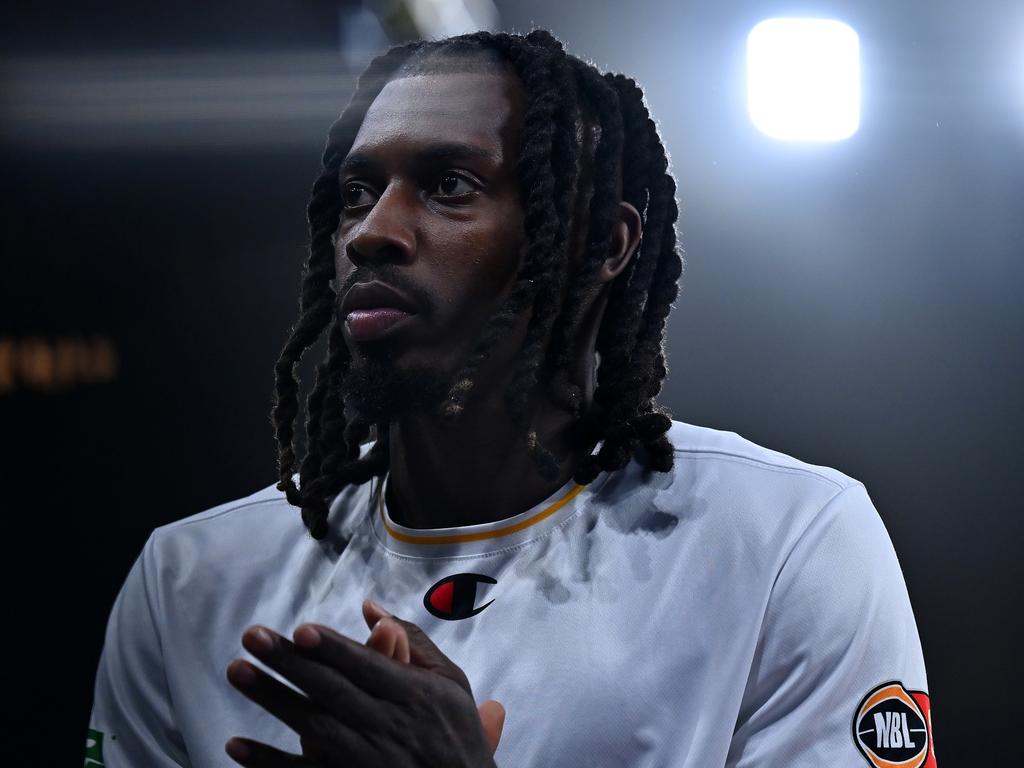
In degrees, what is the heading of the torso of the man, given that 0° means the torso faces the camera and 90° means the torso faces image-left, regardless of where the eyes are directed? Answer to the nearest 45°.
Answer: approximately 45°

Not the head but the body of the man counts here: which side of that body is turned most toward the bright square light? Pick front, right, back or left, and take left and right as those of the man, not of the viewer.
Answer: back

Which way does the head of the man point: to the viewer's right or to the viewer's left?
to the viewer's left
